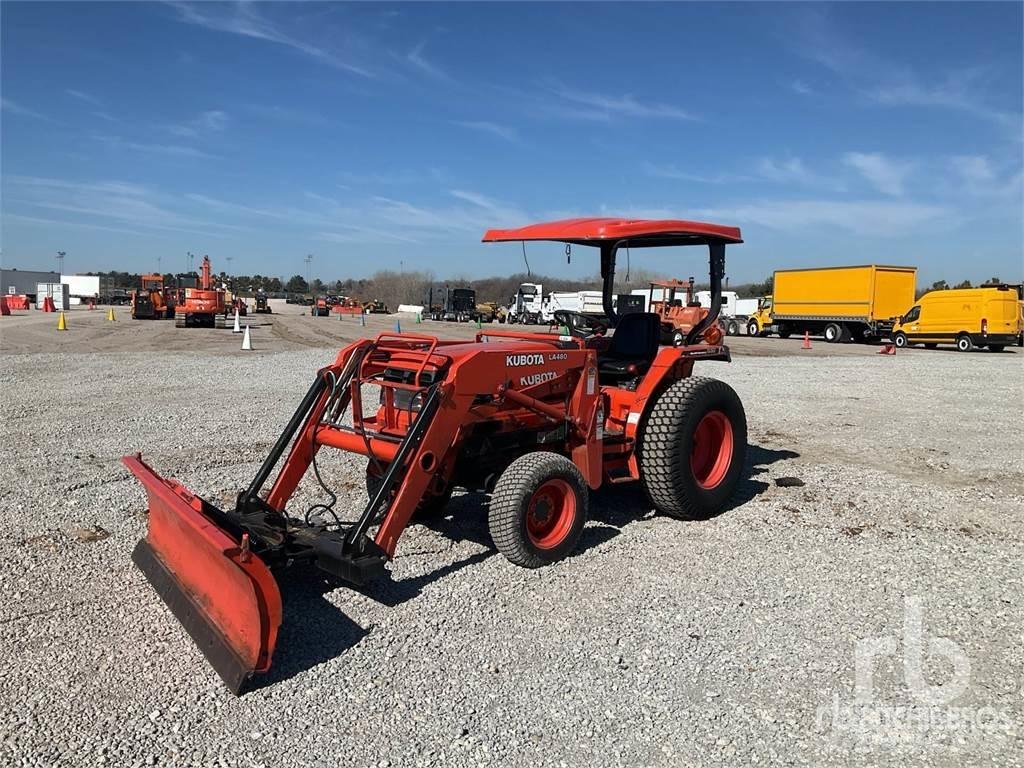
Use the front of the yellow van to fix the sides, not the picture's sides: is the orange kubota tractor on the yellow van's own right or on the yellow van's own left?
on the yellow van's own left

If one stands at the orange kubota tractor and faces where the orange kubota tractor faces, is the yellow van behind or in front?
behind

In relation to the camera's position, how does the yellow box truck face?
facing away from the viewer and to the left of the viewer

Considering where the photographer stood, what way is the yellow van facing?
facing away from the viewer and to the left of the viewer

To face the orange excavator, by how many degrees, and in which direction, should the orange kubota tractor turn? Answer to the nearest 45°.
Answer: approximately 135° to its right

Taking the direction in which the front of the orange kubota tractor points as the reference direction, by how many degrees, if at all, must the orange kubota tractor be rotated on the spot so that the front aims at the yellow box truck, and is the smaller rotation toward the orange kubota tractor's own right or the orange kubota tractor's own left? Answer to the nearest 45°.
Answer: approximately 180°

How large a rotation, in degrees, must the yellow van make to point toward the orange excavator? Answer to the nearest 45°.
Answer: approximately 45° to its left

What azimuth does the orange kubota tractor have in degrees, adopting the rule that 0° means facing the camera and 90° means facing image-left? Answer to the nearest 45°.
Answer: approximately 45°
